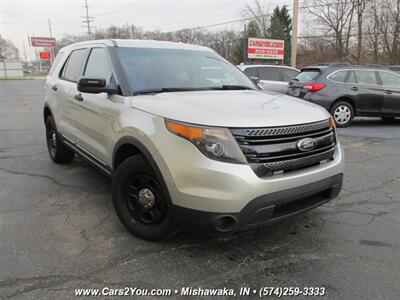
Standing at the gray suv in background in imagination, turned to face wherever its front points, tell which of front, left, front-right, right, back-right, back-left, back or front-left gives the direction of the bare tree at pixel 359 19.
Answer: front-left

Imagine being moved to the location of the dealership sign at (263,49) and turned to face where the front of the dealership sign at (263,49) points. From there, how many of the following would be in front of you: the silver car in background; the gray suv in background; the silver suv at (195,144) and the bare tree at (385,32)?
3

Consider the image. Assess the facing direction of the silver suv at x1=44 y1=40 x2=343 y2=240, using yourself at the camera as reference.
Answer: facing the viewer and to the right of the viewer

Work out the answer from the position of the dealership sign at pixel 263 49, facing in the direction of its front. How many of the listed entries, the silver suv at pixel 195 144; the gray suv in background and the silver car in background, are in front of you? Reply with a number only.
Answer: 3

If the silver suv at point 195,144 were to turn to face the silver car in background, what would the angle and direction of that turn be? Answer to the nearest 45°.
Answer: approximately 135° to its left

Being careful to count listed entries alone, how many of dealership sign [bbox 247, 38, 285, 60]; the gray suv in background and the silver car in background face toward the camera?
1

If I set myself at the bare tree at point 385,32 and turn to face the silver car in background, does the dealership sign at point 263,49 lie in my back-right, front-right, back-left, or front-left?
front-right

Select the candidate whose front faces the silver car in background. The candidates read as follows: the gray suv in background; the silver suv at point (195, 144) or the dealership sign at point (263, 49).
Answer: the dealership sign

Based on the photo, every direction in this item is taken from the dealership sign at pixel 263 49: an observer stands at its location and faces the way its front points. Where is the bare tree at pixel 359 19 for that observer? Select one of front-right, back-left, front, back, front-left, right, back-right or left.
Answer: back-left

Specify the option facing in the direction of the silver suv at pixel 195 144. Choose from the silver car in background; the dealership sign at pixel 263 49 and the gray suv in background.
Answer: the dealership sign

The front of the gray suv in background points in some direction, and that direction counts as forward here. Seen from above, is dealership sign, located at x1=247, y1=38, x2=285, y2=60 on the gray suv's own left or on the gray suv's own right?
on the gray suv's own left

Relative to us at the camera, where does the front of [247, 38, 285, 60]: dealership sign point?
facing the viewer

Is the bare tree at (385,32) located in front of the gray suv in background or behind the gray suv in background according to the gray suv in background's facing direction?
in front

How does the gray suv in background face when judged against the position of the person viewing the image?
facing away from the viewer and to the right of the viewer

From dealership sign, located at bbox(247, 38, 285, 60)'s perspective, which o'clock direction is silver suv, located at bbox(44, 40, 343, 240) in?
The silver suv is roughly at 12 o'clock from the dealership sign.

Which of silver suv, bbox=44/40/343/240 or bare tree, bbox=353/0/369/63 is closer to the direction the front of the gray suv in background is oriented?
the bare tree
